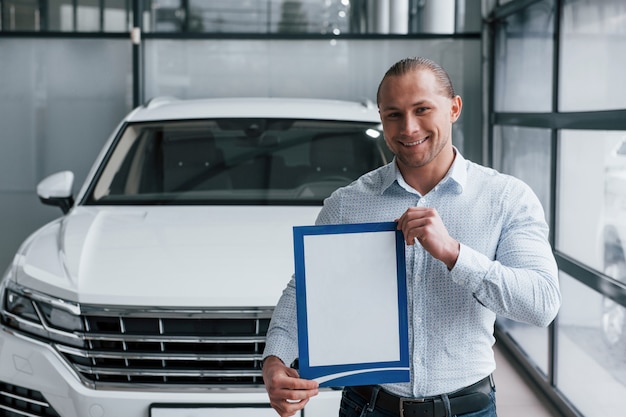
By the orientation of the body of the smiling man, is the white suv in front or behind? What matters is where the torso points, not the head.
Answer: behind

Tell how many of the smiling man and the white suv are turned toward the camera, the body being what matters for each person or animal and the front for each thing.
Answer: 2

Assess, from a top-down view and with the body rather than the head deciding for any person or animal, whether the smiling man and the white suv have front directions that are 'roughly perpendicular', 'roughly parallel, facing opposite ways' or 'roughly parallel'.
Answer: roughly parallel

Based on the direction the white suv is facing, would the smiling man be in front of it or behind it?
in front

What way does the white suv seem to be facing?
toward the camera

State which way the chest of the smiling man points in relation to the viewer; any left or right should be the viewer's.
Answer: facing the viewer
